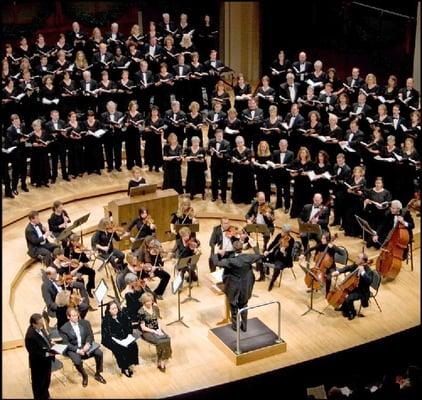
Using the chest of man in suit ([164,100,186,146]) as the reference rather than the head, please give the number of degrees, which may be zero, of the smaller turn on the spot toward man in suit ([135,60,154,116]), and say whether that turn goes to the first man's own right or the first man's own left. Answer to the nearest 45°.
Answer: approximately 135° to the first man's own right

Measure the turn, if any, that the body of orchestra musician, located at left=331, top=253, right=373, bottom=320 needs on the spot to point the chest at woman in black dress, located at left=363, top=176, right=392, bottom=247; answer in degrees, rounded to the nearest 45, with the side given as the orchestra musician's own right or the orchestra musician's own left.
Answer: approximately 90° to the orchestra musician's own right

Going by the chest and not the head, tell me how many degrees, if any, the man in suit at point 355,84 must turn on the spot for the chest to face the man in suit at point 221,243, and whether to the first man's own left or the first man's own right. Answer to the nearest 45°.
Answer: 0° — they already face them

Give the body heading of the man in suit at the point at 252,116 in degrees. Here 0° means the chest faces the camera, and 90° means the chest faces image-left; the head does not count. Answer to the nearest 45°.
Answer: approximately 0°

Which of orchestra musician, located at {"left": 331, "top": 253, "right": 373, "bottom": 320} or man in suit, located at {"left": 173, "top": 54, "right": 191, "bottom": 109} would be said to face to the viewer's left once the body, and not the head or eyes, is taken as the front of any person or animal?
the orchestra musician

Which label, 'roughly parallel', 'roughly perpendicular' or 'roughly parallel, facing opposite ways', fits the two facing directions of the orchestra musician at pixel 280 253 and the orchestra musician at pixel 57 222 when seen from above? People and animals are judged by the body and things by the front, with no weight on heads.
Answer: roughly perpendicular

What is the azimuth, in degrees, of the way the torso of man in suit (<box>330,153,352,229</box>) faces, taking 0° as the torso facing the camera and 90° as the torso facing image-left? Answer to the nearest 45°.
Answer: approximately 45°

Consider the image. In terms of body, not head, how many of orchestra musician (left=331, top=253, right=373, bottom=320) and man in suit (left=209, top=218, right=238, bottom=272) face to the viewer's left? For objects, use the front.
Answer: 1
